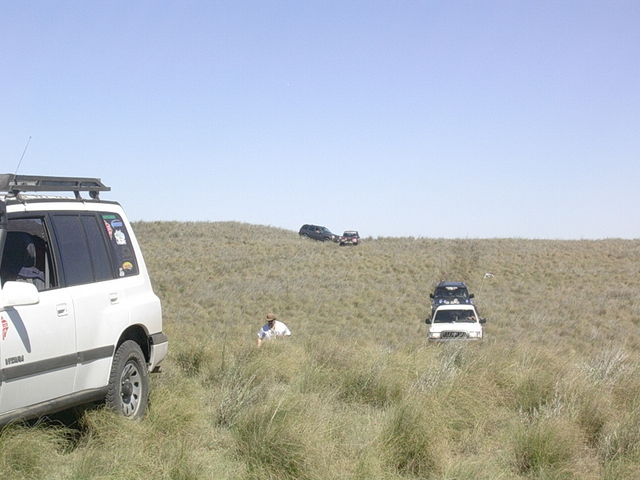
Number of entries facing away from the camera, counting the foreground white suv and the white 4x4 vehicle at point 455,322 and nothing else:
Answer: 0

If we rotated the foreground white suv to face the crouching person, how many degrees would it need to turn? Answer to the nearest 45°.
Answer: approximately 180°

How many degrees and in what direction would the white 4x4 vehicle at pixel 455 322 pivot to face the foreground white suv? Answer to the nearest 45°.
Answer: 0° — it already faces it

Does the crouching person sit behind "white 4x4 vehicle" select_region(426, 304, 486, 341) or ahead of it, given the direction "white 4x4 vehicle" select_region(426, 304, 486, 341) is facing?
ahead

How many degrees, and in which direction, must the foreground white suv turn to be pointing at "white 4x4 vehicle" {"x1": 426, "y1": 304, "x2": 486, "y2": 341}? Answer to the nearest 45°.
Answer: approximately 180°
